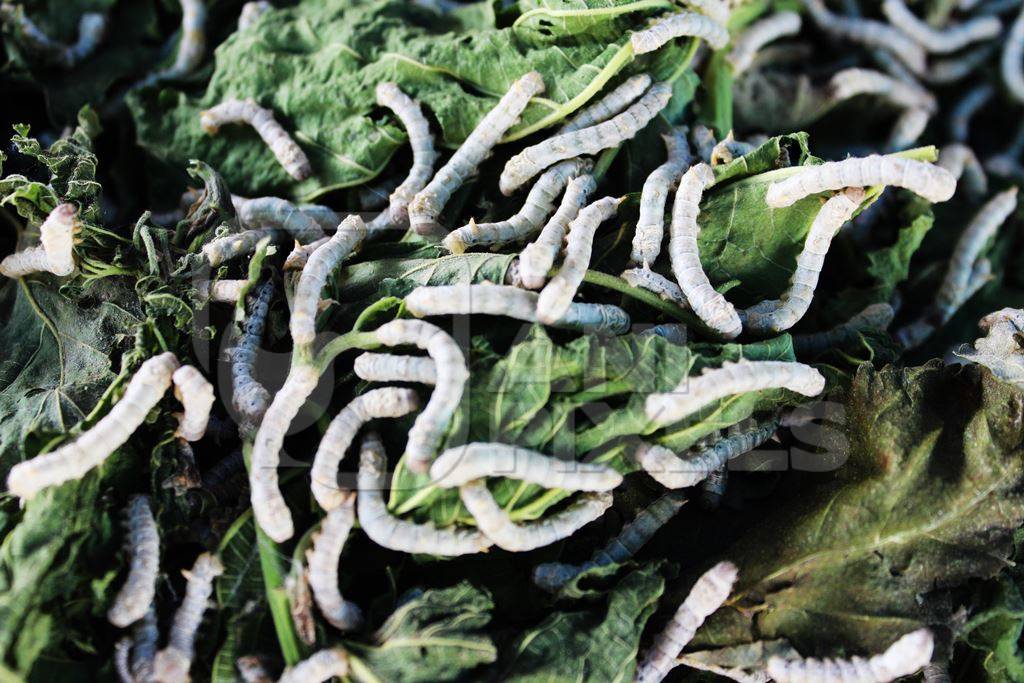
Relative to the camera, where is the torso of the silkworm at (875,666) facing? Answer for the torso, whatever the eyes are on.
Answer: to the viewer's right

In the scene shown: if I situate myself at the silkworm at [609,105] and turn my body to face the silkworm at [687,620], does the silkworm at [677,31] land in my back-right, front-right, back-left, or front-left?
back-left

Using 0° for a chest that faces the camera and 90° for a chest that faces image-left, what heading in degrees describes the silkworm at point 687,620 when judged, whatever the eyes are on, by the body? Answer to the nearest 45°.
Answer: approximately 225°

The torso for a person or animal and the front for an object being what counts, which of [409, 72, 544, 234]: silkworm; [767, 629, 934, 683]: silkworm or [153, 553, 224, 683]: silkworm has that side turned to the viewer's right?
[767, 629, 934, 683]: silkworm

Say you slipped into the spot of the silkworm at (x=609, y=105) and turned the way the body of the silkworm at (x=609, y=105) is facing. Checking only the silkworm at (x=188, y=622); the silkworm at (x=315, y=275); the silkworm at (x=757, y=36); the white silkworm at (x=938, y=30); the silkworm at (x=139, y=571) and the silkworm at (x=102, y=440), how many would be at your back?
4

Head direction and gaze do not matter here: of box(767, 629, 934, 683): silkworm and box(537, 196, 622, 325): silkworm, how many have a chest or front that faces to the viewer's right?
1
